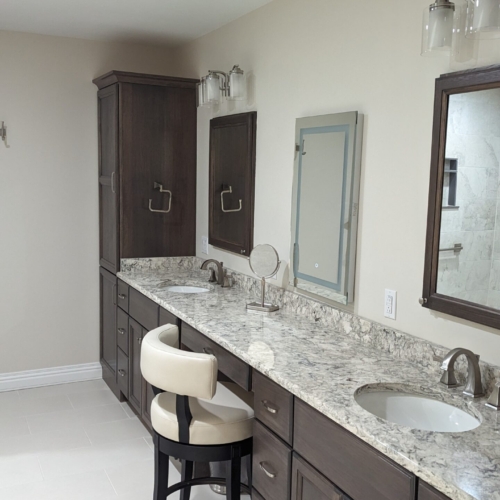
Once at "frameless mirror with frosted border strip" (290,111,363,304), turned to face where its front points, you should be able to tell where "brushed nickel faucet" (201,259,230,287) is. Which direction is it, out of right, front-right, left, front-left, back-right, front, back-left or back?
right

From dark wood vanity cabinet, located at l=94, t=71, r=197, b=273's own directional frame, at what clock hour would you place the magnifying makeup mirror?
The magnifying makeup mirror is roughly at 8 o'clock from the dark wood vanity cabinet.

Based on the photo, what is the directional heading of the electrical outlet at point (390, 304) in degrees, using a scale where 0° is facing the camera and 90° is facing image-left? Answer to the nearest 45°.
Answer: approximately 45°

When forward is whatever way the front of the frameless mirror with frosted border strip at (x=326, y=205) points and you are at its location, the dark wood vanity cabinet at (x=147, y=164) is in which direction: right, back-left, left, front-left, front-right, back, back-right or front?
right

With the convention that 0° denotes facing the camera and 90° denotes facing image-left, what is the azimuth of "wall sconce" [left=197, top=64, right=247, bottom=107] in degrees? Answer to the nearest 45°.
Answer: approximately 45°

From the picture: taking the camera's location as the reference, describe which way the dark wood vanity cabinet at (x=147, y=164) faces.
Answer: facing to the left of the viewer

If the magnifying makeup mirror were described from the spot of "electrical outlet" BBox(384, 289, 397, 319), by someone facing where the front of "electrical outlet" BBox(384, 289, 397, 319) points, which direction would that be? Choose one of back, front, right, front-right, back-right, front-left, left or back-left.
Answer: right

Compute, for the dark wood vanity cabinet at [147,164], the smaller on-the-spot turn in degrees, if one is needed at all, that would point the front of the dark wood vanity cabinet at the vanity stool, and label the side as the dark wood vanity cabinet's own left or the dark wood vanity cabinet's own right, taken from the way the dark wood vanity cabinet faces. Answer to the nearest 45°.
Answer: approximately 90° to the dark wood vanity cabinet's own left

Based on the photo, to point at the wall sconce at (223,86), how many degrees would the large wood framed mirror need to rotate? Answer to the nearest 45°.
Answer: approximately 90° to its right

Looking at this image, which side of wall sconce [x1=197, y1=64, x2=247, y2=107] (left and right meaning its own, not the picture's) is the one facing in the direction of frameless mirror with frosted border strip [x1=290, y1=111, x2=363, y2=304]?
left
